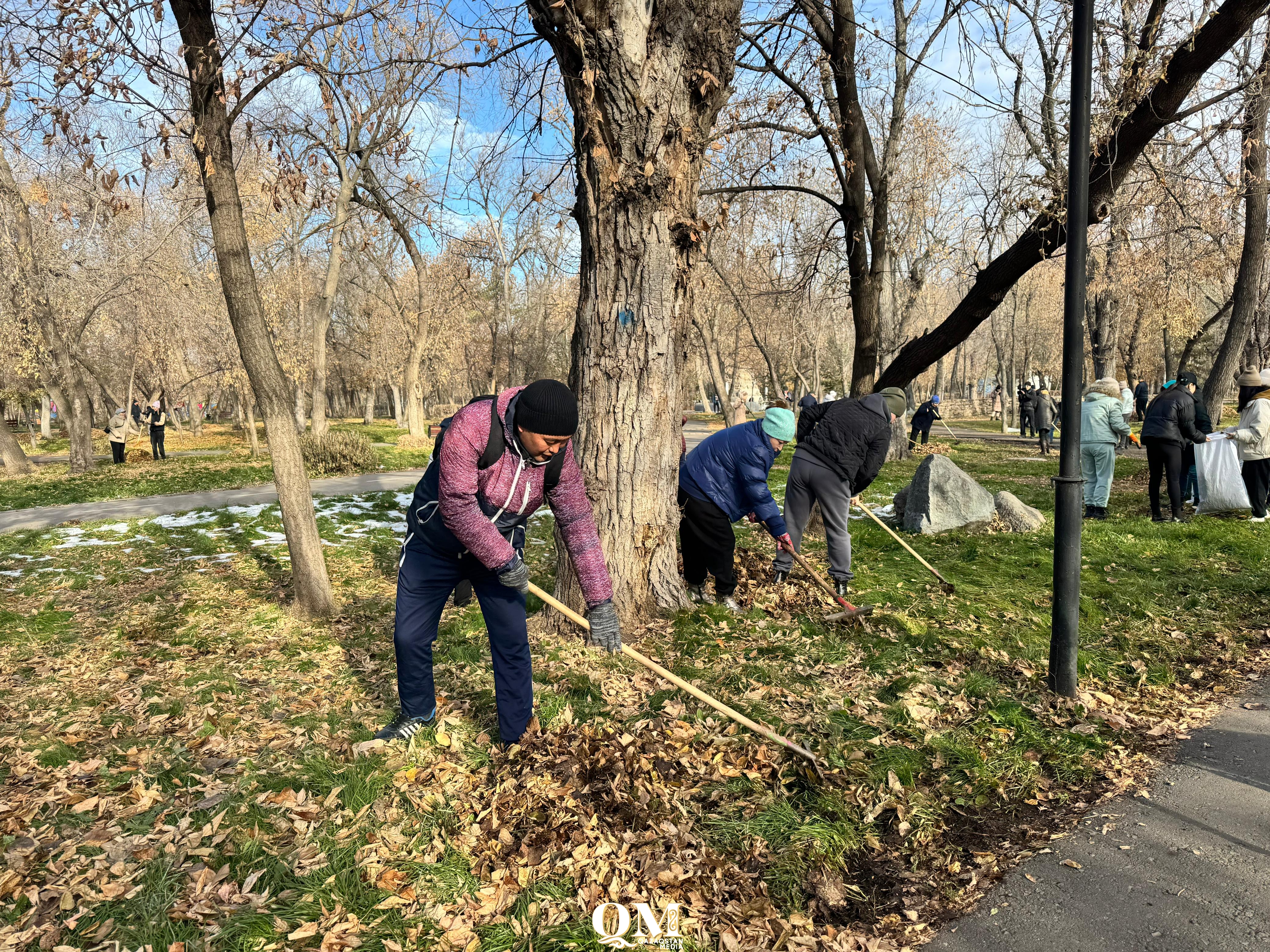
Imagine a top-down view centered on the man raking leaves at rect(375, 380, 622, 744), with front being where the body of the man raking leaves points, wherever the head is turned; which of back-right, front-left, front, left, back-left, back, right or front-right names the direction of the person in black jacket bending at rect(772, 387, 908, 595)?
left

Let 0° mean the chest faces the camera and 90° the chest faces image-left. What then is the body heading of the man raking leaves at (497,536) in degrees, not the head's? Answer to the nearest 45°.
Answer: approximately 315°

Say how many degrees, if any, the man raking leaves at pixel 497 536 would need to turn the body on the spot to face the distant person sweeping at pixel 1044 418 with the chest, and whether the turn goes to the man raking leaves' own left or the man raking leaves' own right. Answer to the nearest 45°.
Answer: approximately 90° to the man raking leaves' own left

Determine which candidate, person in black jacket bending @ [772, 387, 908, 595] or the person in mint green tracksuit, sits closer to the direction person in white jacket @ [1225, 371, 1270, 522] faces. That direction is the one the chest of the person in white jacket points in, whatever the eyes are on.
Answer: the person in mint green tracksuit

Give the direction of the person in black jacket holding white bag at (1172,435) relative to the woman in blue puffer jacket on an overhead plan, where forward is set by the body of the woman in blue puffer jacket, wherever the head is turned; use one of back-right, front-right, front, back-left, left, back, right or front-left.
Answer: front-left

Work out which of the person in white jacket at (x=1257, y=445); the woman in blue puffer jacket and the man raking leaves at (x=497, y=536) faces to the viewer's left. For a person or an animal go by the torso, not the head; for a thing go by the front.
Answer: the person in white jacket

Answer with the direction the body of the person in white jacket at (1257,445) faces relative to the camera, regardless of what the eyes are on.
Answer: to the viewer's left

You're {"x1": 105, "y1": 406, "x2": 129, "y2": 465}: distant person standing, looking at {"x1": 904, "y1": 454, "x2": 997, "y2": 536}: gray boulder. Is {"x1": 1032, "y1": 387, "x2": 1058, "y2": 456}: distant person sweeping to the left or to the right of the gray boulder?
left

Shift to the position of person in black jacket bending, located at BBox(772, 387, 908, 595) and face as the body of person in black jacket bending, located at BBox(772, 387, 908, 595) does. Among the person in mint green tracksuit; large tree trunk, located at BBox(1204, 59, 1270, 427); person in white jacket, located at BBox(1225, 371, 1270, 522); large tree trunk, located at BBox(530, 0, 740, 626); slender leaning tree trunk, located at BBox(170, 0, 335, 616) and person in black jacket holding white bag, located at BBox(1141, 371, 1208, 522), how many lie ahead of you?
4

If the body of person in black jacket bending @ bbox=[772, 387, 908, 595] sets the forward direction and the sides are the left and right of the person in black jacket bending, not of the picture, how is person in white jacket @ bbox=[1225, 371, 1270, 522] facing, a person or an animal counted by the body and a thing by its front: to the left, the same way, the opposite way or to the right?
to the left
